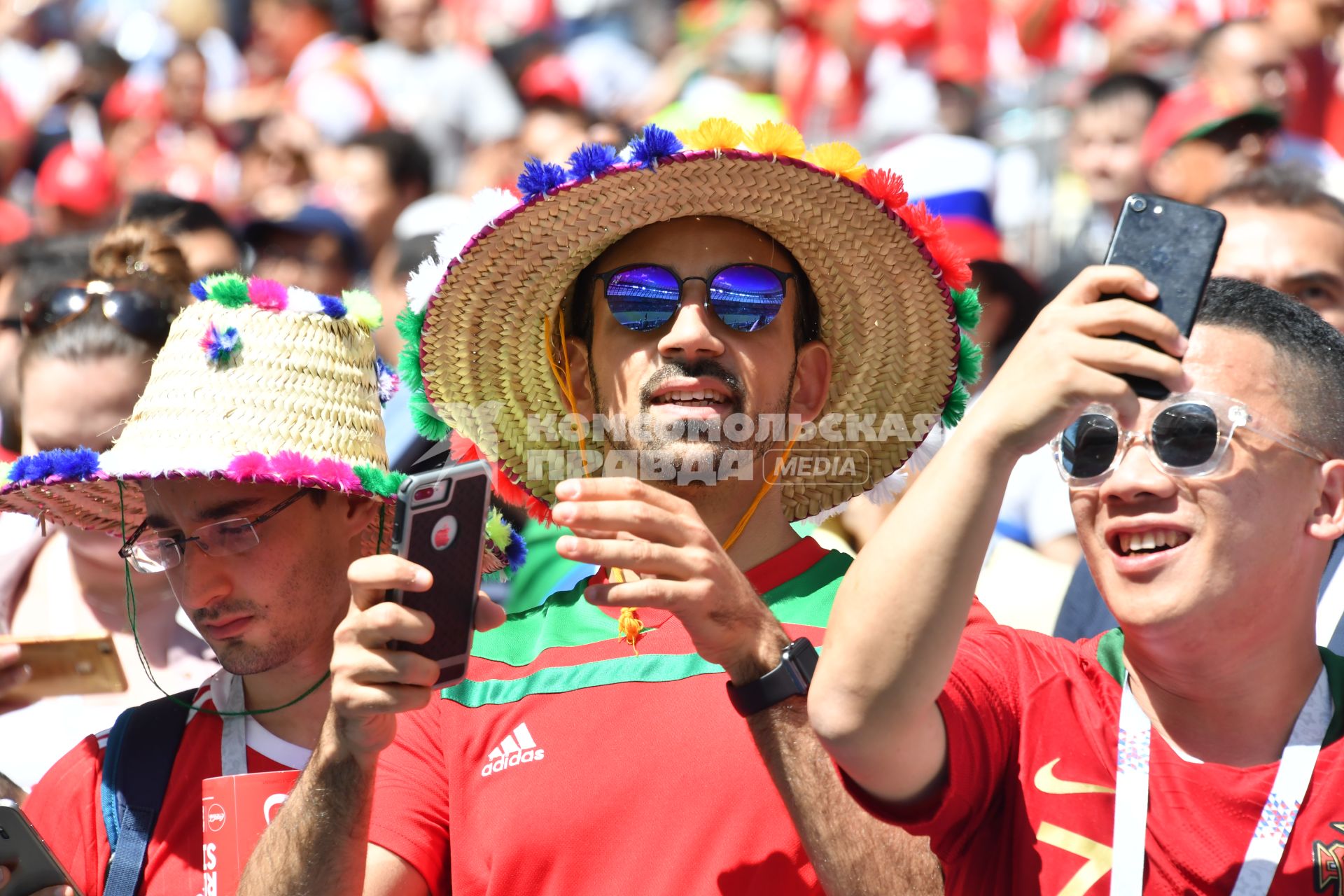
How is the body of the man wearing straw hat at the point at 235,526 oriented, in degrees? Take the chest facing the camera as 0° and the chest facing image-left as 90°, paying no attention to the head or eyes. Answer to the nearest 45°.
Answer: approximately 45°

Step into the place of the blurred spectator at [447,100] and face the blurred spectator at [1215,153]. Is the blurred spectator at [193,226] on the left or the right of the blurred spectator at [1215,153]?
right

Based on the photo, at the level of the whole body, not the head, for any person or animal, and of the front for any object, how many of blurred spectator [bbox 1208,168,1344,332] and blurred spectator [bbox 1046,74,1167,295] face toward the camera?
2

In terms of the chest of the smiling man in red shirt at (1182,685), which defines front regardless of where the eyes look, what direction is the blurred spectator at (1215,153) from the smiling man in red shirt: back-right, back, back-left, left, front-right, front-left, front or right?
back-right

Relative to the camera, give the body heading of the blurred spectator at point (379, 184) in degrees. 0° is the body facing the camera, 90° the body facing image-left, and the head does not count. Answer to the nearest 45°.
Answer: approximately 45°

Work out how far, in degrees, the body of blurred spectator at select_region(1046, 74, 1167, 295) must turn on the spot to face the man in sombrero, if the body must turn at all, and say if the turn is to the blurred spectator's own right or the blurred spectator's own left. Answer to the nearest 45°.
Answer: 0° — they already face them

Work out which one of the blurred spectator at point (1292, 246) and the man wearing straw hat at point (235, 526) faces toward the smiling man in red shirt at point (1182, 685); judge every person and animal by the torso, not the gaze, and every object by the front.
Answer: the blurred spectator

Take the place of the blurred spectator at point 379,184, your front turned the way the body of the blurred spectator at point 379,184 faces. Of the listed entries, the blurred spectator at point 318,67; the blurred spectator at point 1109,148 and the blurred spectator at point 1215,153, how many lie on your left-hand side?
2
